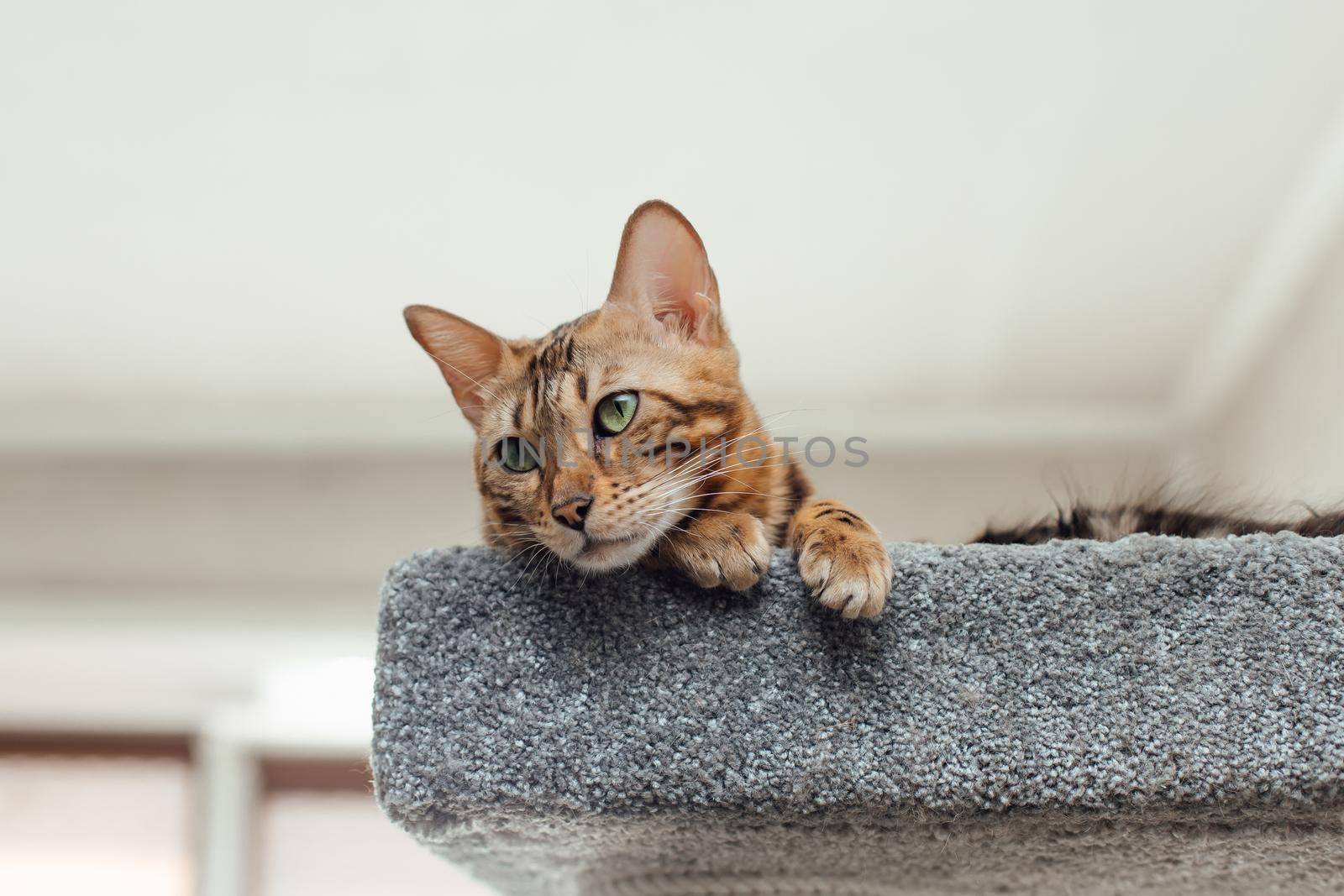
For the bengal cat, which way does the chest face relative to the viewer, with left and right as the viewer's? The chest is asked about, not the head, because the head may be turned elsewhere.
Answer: facing the viewer and to the left of the viewer
